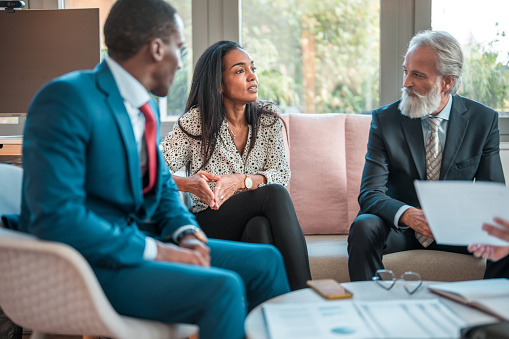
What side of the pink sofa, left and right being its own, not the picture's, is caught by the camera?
front

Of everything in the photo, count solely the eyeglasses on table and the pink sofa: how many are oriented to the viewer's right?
0

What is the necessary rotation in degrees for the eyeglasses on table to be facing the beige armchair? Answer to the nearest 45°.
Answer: approximately 45° to its right

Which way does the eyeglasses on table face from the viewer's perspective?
toward the camera

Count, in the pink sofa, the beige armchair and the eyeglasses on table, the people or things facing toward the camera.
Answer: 2

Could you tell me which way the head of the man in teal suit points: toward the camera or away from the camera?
away from the camera

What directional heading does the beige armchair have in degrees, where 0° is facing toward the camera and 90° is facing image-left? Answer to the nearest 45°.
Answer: approximately 270°

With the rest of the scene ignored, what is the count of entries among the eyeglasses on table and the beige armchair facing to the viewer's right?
1

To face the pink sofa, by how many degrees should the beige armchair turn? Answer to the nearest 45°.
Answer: approximately 45° to its left

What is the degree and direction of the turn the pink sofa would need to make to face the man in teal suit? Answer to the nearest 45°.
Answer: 0° — it already faces them
